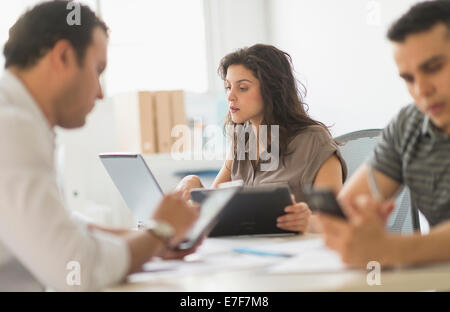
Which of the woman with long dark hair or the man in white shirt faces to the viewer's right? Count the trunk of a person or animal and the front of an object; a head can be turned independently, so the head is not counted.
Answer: the man in white shirt

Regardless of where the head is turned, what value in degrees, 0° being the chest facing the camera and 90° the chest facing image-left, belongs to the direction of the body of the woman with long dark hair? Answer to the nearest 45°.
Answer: approximately 45°

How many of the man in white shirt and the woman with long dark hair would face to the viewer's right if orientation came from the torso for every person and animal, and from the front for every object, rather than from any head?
1

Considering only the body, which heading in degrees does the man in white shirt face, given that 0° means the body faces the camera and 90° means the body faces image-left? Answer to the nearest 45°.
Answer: approximately 270°

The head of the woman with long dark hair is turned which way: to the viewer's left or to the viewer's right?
to the viewer's left

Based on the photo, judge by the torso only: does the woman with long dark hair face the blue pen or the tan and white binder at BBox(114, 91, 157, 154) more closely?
the blue pen

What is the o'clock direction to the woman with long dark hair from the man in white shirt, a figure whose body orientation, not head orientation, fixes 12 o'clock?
The woman with long dark hair is roughly at 10 o'clock from the man in white shirt.

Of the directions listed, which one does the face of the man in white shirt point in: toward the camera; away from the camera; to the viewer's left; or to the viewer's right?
to the viewer's right
